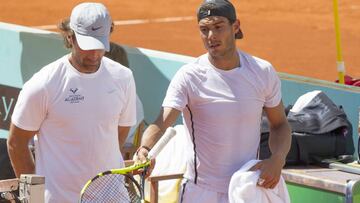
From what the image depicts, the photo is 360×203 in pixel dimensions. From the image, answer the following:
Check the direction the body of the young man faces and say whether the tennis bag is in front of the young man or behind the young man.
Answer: behind

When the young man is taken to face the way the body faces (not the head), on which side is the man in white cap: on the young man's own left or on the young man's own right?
on the young man's own right

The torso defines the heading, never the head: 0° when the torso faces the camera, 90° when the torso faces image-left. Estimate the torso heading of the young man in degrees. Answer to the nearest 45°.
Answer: approximately 0°

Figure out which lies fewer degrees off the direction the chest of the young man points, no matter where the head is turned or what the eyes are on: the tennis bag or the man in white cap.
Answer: the man in white cap
